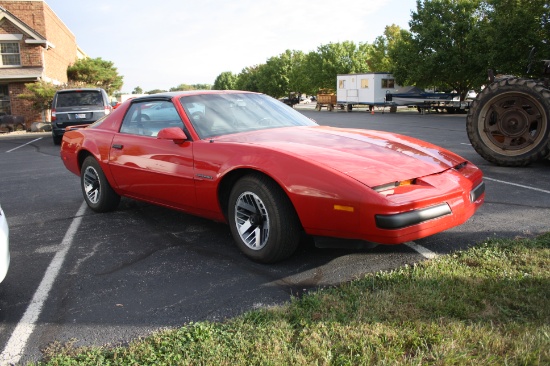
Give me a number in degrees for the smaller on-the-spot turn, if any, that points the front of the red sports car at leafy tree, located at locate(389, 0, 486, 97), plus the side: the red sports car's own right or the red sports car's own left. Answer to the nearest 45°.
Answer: approximately 135° to the red sports car's own left

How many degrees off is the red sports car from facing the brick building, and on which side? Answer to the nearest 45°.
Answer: approximately 180°

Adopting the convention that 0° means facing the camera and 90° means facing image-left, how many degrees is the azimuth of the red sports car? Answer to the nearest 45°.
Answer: approximately 315°

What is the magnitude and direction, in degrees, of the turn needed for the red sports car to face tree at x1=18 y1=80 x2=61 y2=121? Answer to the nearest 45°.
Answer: approximately 180°

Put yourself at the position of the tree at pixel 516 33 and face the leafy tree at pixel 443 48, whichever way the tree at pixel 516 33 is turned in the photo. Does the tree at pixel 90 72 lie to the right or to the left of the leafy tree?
left

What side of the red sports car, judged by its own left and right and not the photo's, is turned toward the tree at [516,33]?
left
